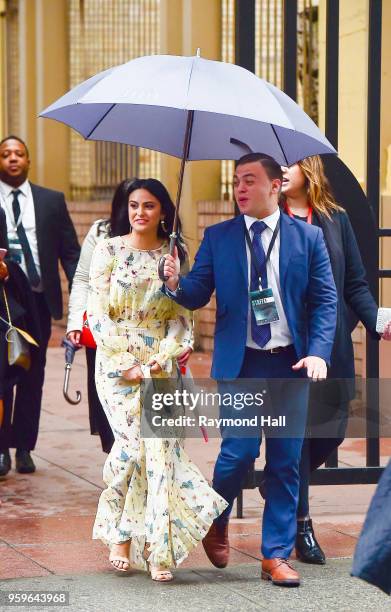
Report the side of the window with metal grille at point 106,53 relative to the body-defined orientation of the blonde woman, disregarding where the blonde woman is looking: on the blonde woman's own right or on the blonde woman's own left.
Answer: on the blonde woman's own right

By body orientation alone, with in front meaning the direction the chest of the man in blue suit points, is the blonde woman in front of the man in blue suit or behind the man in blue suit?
behind

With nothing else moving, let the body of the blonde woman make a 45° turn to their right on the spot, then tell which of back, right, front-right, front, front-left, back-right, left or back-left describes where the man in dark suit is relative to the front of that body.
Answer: front-right

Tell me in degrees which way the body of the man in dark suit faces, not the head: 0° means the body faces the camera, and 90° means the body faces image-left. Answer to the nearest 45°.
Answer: approximately 0°

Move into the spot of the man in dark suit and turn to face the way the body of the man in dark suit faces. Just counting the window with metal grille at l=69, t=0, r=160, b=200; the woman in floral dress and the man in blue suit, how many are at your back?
1

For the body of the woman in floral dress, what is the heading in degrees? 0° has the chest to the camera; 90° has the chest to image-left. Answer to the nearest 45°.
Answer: approximately 0°

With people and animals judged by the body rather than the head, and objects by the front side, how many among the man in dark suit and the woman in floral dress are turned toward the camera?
2

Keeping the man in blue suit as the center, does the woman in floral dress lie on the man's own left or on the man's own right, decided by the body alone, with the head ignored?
on the man's own right
